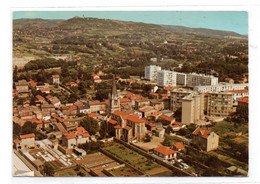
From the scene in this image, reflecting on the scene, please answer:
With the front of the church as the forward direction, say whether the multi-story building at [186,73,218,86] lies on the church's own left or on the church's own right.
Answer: on the church's own right

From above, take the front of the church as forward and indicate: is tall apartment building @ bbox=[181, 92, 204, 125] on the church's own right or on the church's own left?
on the church's own right

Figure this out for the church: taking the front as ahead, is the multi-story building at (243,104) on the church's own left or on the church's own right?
on the church's own right

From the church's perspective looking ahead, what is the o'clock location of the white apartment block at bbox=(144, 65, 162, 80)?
The white apartment block is roughly at 2 o'clock from the church.

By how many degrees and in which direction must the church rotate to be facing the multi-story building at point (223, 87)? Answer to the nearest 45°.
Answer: approximately 90° to its right

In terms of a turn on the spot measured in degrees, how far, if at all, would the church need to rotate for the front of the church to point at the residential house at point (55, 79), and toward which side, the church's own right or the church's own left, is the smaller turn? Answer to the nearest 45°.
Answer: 0° — it already faces it

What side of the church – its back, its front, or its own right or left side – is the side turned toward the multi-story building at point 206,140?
back

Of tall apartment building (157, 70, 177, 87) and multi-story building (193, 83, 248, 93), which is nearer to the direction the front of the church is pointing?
the tall apartment building

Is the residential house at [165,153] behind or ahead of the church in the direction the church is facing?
behind

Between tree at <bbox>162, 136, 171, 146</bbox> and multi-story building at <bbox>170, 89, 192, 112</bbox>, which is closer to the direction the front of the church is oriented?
the multi-story building

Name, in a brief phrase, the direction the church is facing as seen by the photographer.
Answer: facing away from the viewer and to the left of the viewer
